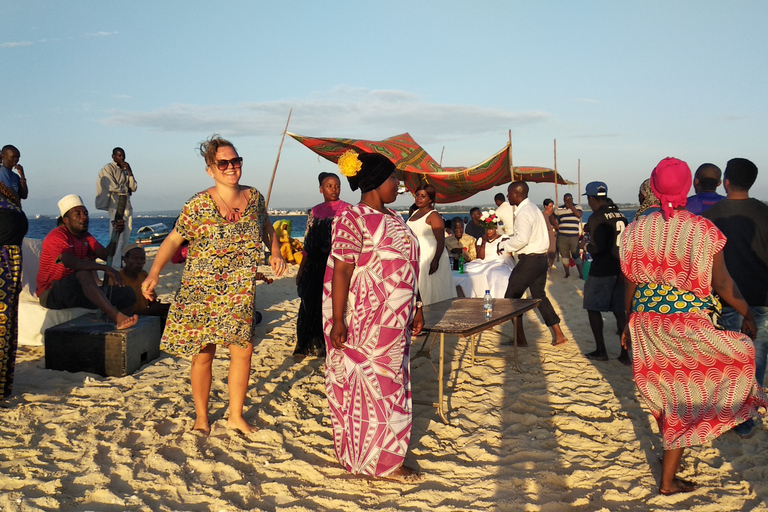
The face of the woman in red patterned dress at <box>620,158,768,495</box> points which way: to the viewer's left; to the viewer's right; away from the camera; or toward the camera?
away from the camera

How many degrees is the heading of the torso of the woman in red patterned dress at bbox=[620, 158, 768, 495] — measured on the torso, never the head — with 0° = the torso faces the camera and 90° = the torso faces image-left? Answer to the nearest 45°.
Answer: approximately 180°

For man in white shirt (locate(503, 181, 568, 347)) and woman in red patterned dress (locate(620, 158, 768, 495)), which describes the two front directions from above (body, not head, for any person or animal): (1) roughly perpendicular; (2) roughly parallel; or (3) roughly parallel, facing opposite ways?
roughly perpendicular

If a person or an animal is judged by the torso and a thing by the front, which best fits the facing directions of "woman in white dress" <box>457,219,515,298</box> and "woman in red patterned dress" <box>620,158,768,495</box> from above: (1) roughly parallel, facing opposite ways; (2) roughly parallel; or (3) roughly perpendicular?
roughly parallel, facing opposite ways

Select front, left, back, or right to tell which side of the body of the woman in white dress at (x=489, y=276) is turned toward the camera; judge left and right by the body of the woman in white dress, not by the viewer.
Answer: front

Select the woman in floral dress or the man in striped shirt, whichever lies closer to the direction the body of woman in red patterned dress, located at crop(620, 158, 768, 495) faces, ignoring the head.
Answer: the man in striped shirt

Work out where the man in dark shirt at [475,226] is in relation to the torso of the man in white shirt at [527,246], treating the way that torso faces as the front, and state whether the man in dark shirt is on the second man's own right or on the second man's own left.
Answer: on the second man's own right

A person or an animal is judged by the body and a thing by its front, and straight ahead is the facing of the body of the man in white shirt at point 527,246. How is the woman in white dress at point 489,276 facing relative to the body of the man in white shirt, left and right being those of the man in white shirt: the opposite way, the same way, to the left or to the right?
to the left

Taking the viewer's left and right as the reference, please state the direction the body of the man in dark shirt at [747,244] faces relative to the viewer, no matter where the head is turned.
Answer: facing away from the viewer

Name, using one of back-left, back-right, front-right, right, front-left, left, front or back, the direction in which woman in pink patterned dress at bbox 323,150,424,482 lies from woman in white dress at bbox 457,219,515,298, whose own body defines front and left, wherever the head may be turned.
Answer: front

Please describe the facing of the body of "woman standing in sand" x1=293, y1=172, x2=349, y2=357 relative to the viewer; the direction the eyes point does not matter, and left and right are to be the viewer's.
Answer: facing the viewer and to the right of the viewer

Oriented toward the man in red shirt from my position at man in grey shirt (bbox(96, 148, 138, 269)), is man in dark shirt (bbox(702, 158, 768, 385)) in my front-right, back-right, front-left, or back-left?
front-left

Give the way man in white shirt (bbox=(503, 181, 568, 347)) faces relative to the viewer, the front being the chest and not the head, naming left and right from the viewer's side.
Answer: facing to the left of the viewer

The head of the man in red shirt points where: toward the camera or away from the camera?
toward the camera

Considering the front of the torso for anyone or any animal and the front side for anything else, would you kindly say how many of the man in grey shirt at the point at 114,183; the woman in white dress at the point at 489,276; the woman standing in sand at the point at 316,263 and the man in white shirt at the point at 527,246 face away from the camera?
0
